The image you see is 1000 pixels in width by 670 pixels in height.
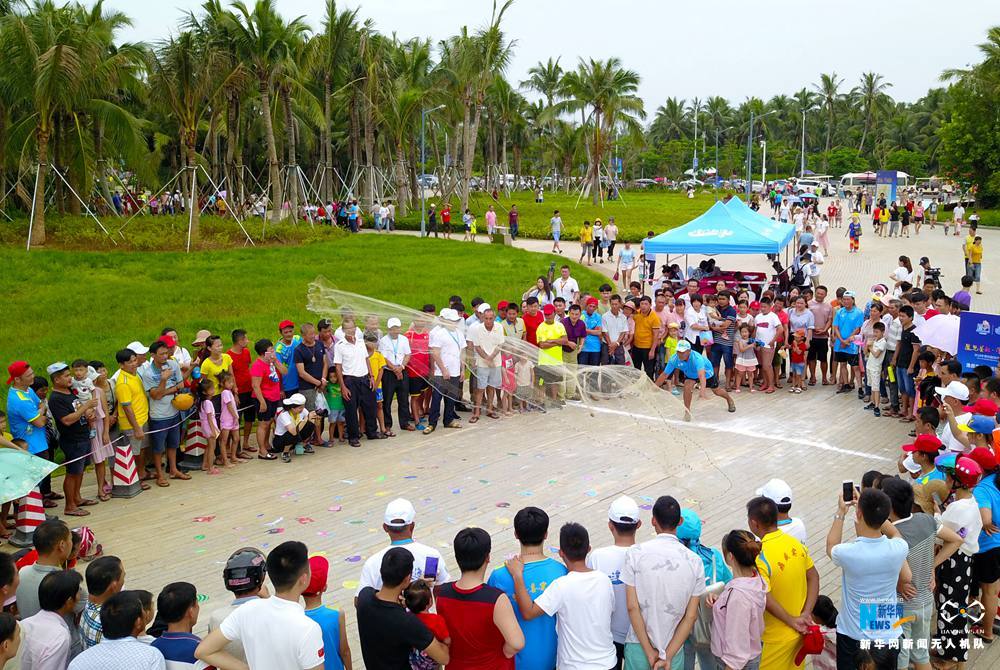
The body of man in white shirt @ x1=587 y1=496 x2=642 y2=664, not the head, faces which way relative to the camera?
away from the camera

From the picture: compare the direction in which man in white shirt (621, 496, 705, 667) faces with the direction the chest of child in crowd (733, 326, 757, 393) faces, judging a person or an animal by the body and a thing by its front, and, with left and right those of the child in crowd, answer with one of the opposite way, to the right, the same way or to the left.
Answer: the opposite way

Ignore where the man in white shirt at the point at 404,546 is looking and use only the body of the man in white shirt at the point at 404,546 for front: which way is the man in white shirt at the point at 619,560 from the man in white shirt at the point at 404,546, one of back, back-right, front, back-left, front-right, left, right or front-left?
right

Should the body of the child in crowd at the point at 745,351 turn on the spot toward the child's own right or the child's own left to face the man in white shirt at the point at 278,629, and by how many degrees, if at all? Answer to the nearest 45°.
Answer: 0° — they already face them

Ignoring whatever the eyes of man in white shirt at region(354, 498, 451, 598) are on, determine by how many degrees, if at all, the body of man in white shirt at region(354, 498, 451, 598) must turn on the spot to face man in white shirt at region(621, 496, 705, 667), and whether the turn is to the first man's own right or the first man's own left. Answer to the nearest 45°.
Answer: approximately 90° to the first man's own right

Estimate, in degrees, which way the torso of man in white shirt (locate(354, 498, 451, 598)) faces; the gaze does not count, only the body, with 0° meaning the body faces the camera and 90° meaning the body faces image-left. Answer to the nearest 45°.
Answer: approximately 180°

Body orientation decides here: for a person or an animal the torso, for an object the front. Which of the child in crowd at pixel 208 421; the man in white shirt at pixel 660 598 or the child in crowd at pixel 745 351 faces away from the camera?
the man in white shirt

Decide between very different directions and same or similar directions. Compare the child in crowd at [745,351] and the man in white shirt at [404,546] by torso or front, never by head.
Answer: very different directions

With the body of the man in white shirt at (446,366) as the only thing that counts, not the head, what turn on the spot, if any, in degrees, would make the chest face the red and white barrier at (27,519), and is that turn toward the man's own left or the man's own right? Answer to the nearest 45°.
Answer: approximately 90° to the man's own right

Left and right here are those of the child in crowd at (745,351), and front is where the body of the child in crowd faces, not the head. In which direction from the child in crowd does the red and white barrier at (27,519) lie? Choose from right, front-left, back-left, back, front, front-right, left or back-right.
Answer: front-right

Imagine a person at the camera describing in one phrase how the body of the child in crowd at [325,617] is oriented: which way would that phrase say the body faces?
away from the camera

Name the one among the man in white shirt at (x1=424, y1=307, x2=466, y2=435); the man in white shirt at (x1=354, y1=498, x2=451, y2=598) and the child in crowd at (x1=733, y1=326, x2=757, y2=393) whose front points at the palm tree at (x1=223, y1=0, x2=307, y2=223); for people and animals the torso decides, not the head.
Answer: the man in white shirt at (x1=354, y1=498, x2=451, y2=598)

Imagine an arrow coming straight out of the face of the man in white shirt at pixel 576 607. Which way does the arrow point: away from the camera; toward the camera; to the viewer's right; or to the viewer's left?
away from the camera

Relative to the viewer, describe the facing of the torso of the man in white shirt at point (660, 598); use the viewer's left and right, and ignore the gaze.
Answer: facing away from the viewer

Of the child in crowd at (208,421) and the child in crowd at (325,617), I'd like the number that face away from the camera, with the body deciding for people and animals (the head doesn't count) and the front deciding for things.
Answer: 1
